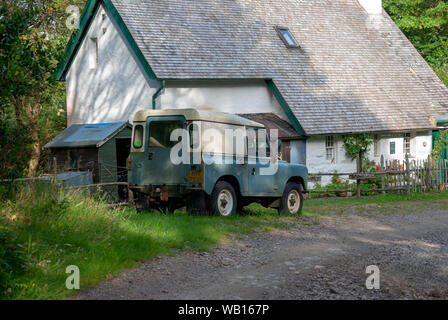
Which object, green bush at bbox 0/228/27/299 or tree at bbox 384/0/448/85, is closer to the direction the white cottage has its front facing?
the green bush

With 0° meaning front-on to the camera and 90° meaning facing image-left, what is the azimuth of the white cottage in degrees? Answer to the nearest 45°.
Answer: approximately 315°

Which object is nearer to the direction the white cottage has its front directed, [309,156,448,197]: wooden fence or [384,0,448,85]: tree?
the wooden fence

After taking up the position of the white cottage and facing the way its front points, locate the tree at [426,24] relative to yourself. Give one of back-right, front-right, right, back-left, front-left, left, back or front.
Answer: left

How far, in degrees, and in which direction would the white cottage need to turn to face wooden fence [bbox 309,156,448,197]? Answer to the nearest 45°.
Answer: approximately 45° to its left

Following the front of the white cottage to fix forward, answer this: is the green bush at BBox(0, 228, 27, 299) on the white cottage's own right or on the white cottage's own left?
on the white cottage's own right
